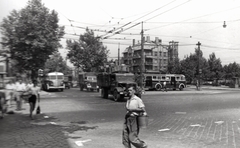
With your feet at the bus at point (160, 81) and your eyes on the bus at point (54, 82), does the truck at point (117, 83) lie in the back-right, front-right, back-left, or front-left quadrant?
front-left

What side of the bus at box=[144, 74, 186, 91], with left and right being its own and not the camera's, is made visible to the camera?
right

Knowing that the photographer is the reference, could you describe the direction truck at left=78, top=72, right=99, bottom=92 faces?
facing the viewer and to the right of the viewer

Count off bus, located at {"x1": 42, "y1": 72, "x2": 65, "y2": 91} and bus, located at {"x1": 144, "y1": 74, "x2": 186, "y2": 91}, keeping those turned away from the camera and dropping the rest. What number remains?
0

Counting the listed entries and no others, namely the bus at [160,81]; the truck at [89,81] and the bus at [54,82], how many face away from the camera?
0

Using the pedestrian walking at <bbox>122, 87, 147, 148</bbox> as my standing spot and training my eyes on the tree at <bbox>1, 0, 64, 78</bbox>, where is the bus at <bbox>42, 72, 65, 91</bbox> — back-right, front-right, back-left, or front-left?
front-right

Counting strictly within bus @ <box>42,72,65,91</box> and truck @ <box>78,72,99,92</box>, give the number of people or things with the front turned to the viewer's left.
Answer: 0

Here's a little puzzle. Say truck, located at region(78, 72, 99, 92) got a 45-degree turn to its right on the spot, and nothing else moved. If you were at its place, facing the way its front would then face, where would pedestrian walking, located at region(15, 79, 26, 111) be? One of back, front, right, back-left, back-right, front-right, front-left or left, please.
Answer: front

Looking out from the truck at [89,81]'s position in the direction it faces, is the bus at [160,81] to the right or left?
on its left
